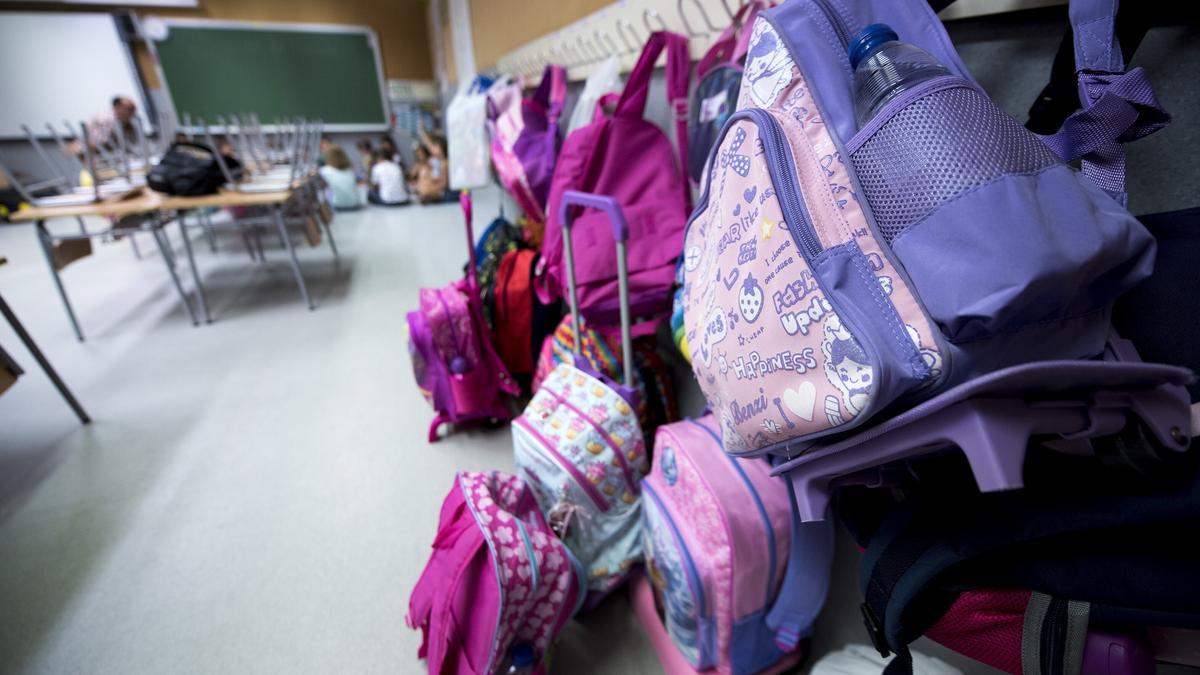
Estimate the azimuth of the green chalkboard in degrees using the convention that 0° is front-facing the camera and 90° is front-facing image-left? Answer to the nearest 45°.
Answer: approximately 0°

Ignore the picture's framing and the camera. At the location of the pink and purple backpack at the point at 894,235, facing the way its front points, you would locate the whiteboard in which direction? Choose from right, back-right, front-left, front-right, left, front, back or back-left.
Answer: front-right

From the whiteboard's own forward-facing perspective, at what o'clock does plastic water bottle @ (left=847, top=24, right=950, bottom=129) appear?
The plastic water bottle is roughly at 12 o'clock from the whiteboard.

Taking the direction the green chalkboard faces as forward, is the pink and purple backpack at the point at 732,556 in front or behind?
in front

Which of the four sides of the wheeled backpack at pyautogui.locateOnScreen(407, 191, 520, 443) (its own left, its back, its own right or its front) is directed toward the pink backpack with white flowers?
left

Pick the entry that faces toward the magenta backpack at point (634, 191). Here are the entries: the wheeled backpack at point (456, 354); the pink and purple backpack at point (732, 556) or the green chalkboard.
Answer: the green chalkboard

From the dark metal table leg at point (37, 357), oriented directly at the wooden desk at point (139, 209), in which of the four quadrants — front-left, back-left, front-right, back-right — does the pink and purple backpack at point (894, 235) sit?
back-right

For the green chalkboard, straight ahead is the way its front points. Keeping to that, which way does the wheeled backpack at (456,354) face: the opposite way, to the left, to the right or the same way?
to the right

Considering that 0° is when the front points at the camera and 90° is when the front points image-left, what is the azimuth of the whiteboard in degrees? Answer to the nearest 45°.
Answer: approximately 0°

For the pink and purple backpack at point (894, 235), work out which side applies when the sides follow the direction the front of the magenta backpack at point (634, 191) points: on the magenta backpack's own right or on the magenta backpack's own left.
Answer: on the magenta backpack's own left

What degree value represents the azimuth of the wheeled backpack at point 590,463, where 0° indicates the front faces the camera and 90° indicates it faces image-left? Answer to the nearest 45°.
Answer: approximately 45°

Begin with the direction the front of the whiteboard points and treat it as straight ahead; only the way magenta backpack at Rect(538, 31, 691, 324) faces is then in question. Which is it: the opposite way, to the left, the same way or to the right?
to the right
